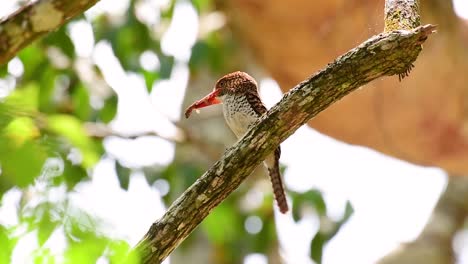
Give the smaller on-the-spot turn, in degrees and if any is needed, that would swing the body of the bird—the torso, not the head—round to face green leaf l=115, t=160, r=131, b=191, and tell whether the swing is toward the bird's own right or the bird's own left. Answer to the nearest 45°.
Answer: approximately 45° to the bird's own right

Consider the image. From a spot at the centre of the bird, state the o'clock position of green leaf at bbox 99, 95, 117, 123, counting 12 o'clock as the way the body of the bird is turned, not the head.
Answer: The green leaf is roughly at 2 o'clock from the bird.

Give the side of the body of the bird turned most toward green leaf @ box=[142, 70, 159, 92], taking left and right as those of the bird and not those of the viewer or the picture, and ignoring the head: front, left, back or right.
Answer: right
